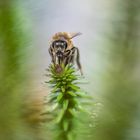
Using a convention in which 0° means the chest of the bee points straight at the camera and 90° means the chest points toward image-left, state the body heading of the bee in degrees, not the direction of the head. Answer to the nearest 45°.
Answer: approximately 0°
